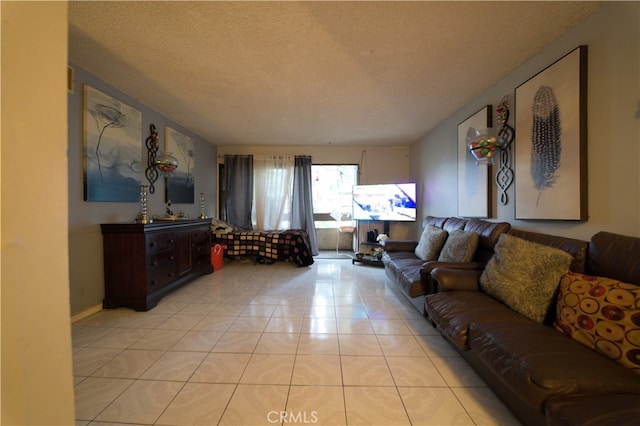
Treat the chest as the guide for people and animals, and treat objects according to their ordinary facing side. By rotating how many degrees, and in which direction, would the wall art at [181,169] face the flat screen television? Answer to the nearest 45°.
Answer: approximately 45° to its left

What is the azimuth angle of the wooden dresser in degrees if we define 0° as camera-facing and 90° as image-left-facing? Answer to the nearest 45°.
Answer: approximately 315°

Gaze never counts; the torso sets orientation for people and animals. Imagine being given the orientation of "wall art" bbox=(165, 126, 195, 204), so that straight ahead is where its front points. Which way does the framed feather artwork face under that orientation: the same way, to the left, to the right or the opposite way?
the opposite way

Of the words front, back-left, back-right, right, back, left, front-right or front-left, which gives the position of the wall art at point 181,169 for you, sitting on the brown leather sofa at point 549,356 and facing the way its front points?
front-right

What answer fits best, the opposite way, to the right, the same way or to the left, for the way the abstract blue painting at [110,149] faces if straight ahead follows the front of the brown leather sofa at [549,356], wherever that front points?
the opposite way

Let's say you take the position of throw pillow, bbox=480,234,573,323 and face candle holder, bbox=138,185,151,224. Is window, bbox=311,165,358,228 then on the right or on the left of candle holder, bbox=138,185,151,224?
right

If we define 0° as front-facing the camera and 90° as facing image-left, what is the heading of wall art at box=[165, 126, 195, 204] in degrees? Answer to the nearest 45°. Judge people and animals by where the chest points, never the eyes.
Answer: approximately 315°

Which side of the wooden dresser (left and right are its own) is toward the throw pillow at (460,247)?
front

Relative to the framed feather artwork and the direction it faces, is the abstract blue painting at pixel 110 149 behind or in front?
in front
